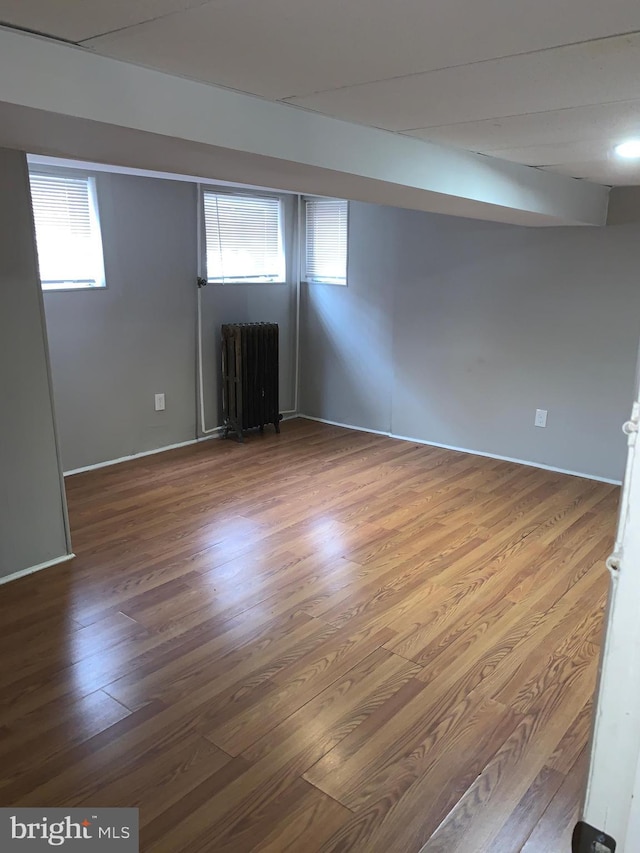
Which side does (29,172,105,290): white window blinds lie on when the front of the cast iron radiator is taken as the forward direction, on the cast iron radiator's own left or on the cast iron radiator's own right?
on the cast iron radiator's own right

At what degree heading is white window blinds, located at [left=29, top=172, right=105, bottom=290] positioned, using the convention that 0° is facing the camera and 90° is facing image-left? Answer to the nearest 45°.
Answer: approximately 315°

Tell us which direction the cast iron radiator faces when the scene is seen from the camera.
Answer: facing the viewer and to the right of the viewer

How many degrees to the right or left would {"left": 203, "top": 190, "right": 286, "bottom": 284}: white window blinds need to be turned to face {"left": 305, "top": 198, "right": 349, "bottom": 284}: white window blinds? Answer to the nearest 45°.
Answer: approximately 45° to its left

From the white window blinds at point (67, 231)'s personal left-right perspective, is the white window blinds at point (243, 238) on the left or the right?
on its left

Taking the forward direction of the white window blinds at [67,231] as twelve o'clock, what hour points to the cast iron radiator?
The cast iron radiator is roughly at 10 o'clock from the white window blinds.

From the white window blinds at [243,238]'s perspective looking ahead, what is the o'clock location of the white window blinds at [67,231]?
the white window blinds at [67,231] is roughly at 3 o'clock from the white window blinds at [243,238].

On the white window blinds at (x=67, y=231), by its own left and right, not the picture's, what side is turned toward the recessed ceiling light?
front

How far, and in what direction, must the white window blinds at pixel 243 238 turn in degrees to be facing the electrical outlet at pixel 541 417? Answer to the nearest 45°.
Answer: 0° — it already faces it

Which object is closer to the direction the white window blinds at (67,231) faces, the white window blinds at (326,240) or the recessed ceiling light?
the recessed ceiling light

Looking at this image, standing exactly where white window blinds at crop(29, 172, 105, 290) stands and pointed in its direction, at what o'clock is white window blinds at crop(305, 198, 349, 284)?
white window blinds at crop(305, 198, 349, 284) is roughly at 10 o'clock from white window blinds at crop(29, 172, 105, 290).

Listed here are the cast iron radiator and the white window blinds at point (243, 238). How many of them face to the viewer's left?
0
